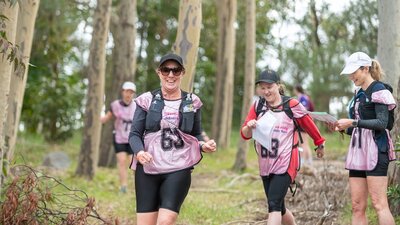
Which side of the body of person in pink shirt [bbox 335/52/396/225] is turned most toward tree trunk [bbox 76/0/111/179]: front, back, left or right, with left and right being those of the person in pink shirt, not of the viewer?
right

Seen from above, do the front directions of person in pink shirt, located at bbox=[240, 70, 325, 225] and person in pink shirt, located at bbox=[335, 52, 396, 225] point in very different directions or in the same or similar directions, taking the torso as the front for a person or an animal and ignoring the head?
same or similar directions

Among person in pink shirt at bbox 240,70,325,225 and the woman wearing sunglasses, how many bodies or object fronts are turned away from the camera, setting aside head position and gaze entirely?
0

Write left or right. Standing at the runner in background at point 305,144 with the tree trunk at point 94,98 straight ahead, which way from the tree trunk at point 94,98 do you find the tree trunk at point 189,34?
left

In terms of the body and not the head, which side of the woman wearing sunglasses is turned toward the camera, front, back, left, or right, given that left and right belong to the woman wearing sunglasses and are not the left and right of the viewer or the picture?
front

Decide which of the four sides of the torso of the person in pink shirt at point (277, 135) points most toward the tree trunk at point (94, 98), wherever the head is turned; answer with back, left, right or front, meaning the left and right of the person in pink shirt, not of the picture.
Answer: right

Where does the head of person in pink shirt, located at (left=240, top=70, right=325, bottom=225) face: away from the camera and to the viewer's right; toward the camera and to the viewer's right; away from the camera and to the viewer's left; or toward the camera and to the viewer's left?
toward the camera and to the viewer's left

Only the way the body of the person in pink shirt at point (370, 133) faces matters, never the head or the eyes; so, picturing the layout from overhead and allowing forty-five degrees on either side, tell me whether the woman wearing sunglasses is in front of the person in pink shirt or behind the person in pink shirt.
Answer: in front

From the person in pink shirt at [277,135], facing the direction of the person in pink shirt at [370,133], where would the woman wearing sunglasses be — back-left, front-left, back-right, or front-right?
back-right

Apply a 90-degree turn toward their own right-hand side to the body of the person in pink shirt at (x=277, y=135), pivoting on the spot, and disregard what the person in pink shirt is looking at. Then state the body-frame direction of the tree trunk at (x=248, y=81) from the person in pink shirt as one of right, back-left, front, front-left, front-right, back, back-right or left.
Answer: front-right

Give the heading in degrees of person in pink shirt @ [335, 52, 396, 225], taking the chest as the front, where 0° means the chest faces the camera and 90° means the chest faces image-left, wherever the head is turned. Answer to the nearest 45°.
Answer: approximately 45°

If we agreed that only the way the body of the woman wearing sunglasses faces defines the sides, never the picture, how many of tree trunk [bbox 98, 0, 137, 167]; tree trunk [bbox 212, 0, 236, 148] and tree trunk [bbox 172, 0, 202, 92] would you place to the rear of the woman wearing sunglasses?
3

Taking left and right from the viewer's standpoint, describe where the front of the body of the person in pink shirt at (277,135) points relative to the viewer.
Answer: facing the viewer and to the left of the viewer

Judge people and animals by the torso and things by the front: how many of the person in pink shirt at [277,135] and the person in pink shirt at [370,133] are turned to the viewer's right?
0

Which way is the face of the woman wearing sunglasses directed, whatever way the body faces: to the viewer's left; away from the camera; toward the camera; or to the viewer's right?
toward the camera

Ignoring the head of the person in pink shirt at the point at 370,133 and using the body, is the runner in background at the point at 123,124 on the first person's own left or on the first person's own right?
on the first person's own right
